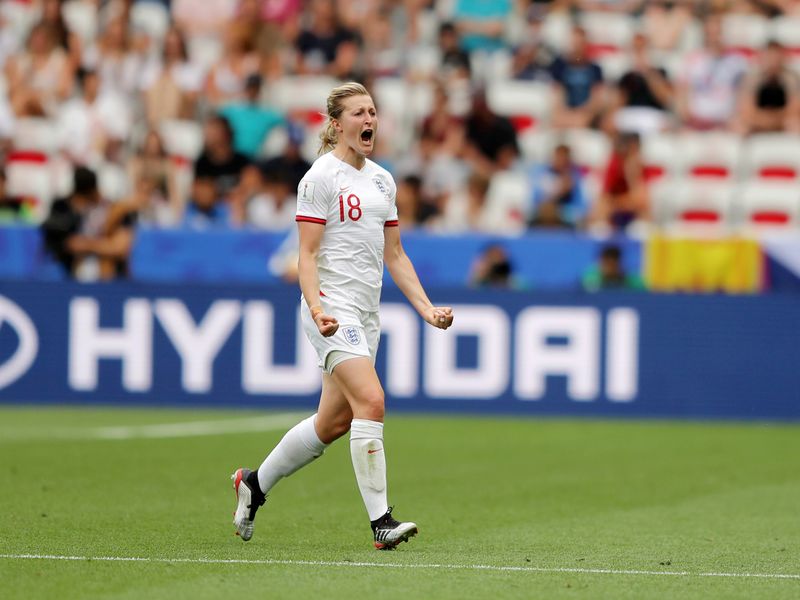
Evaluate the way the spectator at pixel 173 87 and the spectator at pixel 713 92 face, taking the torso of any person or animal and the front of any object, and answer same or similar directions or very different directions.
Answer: same or similar directions

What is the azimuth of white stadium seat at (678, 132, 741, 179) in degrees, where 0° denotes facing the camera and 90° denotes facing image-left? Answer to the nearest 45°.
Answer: approximately 0°

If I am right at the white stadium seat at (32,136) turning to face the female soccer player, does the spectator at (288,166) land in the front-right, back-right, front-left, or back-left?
front-left

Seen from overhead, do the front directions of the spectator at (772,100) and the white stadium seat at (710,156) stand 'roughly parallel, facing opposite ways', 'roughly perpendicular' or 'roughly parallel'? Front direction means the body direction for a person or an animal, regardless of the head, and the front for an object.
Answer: roughly parallel

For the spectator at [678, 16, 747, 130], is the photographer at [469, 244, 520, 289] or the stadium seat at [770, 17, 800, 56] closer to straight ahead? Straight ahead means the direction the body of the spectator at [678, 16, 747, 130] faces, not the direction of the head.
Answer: the photographer

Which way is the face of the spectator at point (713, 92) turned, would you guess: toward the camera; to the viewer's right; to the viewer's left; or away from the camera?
toward the camera

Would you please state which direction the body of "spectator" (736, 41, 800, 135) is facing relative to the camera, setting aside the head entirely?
toward the camera

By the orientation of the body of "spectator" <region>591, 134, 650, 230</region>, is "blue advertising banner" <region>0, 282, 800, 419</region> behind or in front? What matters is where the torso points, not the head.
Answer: in front

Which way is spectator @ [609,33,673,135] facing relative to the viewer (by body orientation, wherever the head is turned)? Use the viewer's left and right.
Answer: facing the viewer

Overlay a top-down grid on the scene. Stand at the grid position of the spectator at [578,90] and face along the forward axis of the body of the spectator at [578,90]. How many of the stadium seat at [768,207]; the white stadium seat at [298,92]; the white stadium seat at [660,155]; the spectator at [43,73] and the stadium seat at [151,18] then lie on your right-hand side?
3

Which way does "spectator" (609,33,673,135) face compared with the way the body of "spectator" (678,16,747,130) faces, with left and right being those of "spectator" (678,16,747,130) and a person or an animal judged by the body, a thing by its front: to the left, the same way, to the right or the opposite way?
the same way

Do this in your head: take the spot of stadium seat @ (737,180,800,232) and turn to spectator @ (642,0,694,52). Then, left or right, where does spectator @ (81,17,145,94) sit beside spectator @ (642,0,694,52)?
left

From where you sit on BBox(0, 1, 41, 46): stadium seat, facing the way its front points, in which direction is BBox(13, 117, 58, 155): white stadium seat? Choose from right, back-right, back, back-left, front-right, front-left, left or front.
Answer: front

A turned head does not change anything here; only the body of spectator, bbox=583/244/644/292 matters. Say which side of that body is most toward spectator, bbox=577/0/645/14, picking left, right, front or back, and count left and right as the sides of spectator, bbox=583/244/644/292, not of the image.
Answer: back

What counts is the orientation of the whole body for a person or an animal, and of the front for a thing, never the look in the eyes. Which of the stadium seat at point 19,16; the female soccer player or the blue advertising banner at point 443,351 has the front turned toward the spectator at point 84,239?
the stadium seat

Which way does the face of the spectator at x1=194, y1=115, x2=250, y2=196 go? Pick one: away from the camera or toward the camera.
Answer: toward the camera

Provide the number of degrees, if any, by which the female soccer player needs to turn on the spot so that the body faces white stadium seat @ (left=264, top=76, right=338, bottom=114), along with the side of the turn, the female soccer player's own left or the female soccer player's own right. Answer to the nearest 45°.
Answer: approximately 135° to the female soccer player's own left

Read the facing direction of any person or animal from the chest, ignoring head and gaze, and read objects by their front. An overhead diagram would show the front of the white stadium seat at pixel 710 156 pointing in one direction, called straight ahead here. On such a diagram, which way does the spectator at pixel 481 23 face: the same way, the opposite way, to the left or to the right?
the same way

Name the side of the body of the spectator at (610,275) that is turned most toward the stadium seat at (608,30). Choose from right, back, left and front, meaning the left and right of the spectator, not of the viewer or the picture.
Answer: back
